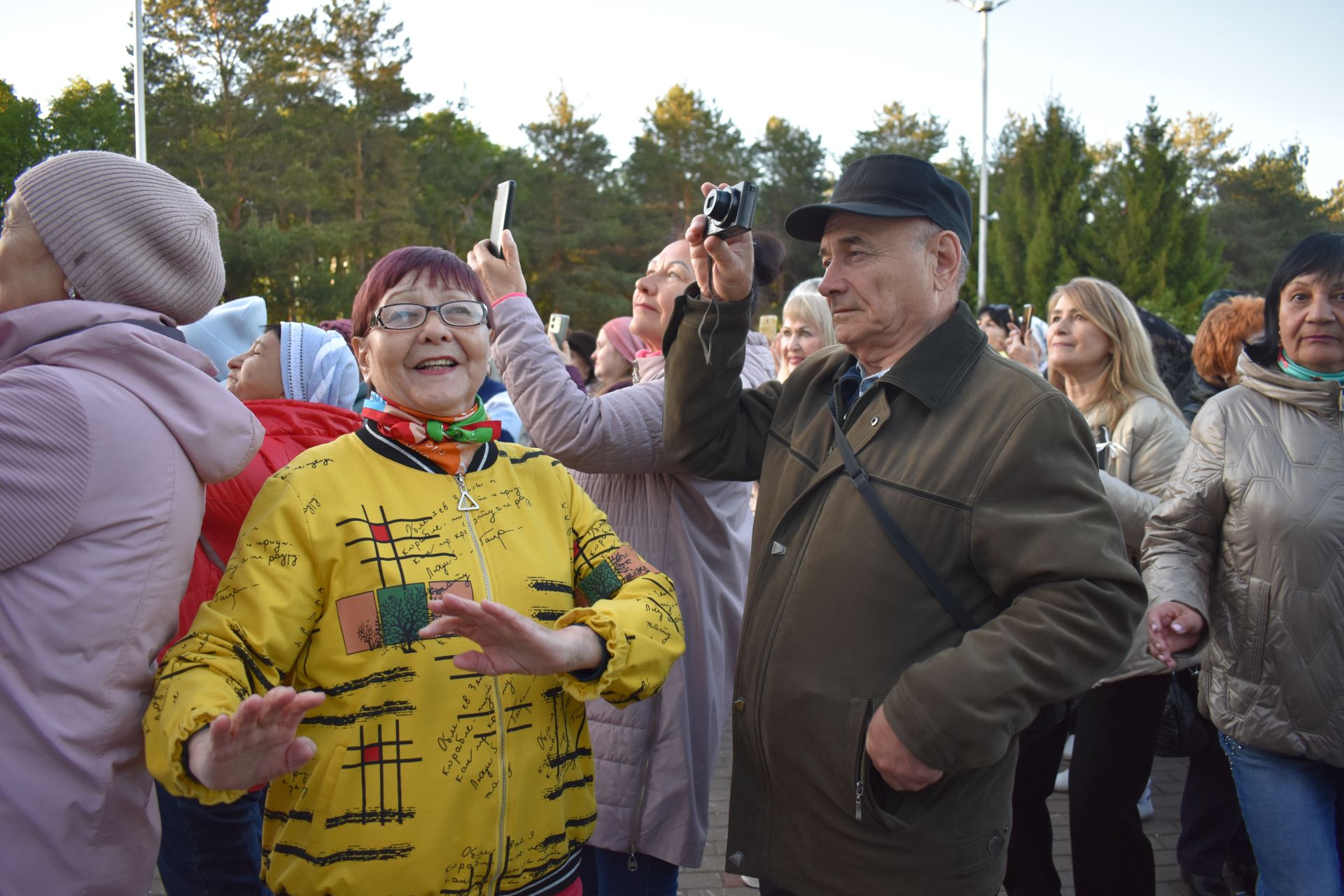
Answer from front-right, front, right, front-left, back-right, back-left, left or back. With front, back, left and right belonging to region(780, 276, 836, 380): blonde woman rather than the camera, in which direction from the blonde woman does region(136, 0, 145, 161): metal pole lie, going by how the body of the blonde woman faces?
right

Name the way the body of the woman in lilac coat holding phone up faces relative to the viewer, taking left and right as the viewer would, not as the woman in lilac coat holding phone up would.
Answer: facing to the left of the viewer

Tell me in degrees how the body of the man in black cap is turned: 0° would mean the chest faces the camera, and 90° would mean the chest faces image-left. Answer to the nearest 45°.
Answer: approximately 45°

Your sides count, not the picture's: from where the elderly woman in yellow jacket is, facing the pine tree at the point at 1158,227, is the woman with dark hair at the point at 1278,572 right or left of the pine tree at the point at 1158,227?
right

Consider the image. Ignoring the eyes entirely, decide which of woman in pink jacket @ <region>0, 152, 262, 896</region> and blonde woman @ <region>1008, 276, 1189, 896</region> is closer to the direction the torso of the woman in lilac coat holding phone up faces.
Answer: the woman in pink jacket

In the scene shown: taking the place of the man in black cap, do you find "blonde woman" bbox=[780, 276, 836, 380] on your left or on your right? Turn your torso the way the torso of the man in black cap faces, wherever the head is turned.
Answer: on your right

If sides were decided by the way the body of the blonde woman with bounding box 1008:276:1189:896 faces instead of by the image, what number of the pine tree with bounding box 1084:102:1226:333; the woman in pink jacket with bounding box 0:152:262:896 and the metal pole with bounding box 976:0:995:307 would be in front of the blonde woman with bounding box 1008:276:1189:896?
1

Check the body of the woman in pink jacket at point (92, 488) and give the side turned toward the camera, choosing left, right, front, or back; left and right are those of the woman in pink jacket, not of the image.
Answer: left
